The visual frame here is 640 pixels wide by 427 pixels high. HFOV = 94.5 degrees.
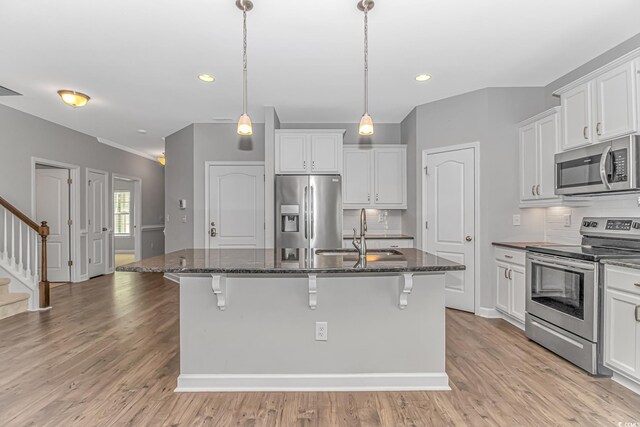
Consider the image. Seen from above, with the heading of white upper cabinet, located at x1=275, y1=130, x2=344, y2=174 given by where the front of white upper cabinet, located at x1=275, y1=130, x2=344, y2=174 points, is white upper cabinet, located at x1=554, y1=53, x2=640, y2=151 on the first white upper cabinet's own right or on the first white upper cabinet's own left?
on the first white upper cabinet's own left

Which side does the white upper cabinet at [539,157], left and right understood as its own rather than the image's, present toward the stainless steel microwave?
left

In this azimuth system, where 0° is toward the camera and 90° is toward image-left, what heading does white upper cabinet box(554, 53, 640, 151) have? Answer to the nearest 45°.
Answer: approximately 45°

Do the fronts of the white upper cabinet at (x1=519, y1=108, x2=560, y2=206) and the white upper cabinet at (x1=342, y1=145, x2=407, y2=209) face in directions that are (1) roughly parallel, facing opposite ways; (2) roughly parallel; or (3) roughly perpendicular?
roughly perpendicular

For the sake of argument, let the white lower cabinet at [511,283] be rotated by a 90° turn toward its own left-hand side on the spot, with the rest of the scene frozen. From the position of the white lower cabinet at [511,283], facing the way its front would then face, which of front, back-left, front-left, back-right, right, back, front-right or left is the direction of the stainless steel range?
front

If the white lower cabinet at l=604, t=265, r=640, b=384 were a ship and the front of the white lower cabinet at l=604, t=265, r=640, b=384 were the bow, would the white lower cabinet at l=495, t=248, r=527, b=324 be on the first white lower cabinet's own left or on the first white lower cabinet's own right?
on the first white lower cabinet's own right

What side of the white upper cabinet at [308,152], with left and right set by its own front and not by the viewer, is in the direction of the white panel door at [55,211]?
right
